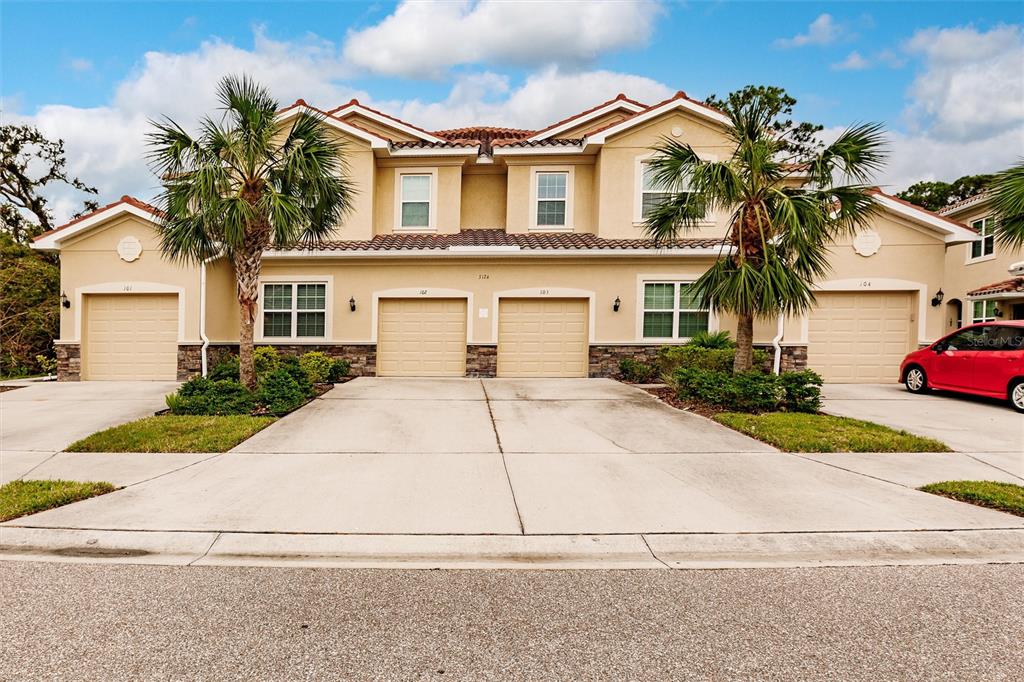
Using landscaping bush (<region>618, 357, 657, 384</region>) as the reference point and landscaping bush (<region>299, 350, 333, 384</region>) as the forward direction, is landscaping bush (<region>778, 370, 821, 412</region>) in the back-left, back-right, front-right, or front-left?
back-left

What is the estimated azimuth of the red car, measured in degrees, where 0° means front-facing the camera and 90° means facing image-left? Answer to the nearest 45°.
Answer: approximately 135°

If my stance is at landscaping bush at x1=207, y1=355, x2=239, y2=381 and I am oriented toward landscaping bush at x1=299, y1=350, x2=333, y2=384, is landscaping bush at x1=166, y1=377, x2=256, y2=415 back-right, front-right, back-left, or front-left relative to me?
back-right

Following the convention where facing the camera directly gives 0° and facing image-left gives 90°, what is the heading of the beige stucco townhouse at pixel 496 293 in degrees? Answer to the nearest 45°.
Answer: approximately 0°

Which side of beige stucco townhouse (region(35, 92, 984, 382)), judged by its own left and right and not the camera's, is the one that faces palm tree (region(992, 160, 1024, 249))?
left

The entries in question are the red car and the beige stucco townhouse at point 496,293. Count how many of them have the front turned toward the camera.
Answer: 1

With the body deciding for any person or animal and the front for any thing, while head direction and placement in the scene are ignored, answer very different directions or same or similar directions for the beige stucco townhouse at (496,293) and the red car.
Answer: very different directions
